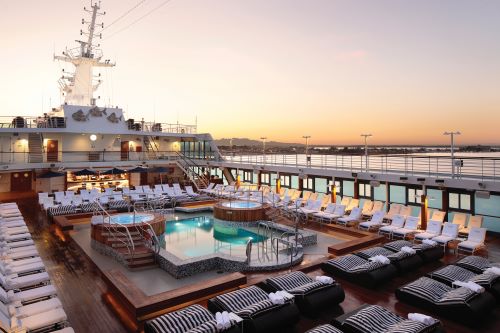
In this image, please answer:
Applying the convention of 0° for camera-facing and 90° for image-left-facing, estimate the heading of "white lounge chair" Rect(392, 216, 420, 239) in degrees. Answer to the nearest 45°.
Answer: approximately 45°

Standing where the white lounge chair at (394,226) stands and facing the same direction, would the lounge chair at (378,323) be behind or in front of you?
in front

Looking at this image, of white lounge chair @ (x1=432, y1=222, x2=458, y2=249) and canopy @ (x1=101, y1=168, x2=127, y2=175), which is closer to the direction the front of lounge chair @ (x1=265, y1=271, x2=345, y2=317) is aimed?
the canopy
